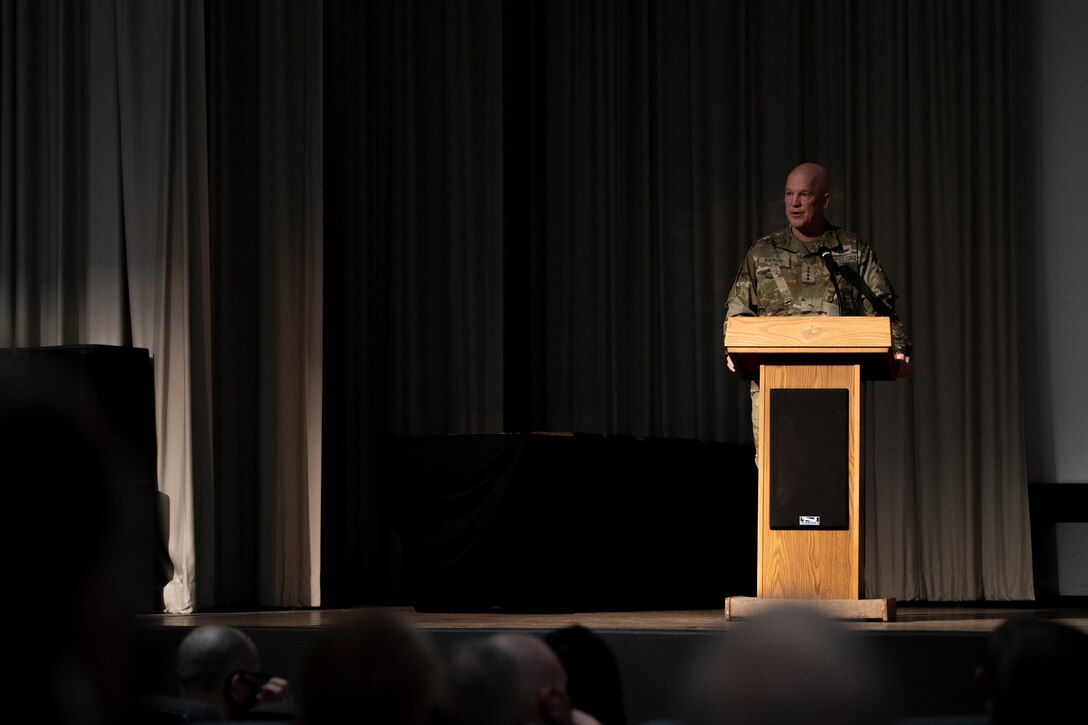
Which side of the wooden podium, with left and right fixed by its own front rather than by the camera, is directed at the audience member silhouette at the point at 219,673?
front

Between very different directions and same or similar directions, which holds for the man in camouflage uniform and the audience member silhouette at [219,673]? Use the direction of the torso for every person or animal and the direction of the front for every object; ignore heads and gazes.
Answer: very different directions

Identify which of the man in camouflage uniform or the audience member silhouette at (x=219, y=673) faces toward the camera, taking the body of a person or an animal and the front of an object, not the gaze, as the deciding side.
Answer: the man in camouflage uniform

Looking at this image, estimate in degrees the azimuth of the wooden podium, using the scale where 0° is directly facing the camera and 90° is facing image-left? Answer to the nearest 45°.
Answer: approximately 0°

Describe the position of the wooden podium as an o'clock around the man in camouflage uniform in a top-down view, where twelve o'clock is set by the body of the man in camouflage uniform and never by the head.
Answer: The wooden podium is roughly at 12 o'clock from the man in camouflage uniform.

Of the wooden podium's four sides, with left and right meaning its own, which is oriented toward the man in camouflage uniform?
back

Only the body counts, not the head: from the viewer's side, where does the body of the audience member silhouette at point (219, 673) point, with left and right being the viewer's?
facing away from the viewer and to the right of the viewer

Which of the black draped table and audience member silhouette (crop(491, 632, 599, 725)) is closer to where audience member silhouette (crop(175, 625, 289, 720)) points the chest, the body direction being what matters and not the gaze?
the black draped table

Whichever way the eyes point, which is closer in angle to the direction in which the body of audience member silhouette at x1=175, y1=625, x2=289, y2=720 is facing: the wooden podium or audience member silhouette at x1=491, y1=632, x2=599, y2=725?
the wooden podium

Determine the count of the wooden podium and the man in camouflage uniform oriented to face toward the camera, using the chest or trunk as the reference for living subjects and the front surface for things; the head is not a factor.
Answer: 2

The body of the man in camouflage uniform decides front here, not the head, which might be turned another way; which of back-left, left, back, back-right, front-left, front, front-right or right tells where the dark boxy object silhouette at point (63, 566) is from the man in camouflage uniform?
right

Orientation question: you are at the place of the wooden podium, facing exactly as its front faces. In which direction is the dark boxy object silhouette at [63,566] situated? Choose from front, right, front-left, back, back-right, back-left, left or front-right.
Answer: right

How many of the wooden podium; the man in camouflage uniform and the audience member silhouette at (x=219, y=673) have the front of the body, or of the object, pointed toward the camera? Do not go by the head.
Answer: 2

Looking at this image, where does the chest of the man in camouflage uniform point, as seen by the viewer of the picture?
toward the camera

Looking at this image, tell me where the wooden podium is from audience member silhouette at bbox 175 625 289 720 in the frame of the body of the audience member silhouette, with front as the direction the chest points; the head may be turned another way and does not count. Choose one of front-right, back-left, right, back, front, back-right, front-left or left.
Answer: front

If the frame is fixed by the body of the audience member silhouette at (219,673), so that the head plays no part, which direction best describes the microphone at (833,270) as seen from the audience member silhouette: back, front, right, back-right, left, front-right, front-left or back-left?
front
